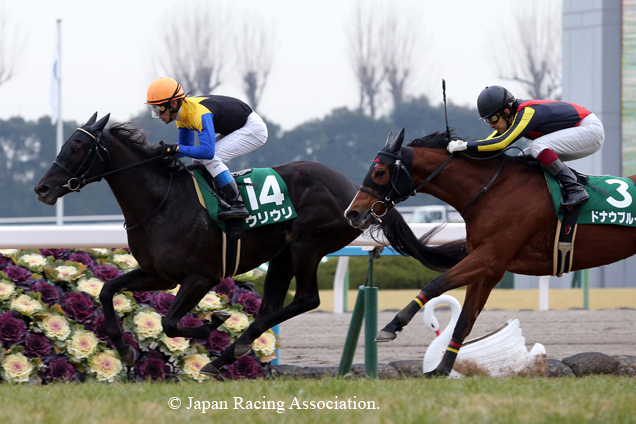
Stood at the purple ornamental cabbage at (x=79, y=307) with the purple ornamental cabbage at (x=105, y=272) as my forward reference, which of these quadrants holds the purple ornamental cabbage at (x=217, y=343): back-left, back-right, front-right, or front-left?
front-right

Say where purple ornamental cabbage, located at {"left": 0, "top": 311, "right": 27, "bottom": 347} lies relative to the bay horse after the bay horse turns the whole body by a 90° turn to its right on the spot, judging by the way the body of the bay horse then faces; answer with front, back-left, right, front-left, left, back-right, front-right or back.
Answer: left

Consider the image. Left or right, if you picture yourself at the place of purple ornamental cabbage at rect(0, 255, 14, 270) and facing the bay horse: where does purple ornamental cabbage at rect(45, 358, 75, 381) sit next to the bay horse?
right

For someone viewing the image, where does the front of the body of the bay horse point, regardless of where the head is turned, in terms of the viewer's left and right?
facing to the left of the viewer

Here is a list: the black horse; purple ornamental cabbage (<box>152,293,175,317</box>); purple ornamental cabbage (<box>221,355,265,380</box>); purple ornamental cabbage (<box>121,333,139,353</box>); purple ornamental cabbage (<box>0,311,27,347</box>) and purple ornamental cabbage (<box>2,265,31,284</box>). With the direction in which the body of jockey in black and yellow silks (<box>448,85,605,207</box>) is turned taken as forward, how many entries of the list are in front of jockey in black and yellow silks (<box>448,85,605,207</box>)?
6

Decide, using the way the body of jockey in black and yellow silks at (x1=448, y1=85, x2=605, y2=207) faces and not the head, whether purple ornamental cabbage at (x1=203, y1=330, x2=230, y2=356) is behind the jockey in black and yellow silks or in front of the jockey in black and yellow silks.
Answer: in front

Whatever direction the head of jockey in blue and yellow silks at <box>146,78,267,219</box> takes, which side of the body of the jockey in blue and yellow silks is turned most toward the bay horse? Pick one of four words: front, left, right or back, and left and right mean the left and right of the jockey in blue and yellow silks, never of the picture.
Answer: back

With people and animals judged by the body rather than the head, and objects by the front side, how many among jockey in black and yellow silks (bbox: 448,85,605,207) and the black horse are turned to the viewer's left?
2

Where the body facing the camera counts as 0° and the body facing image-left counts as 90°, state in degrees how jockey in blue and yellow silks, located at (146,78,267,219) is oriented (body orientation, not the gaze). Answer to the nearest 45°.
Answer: approximately 90°

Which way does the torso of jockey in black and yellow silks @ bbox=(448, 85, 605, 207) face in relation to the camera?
to the viewer's left

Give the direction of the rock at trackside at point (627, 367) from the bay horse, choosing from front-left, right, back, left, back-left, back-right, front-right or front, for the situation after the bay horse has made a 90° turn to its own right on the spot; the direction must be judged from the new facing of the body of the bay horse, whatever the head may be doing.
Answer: front-right

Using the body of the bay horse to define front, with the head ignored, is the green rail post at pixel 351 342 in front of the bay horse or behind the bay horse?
in front

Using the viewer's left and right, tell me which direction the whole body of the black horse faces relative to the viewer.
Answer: facing to the left of the viewer

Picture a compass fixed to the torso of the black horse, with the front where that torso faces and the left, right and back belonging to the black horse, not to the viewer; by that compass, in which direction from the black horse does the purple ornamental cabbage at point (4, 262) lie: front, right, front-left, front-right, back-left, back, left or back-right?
front-right

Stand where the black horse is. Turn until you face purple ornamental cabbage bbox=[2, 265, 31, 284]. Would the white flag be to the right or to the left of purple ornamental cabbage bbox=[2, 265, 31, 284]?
right

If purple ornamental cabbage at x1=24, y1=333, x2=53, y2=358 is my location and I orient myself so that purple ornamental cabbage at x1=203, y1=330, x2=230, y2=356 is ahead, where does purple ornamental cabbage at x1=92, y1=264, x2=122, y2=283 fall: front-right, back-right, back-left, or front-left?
front-left

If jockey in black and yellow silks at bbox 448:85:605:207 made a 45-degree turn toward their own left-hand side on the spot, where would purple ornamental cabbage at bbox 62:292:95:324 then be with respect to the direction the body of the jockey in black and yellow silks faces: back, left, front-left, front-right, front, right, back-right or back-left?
front-right
